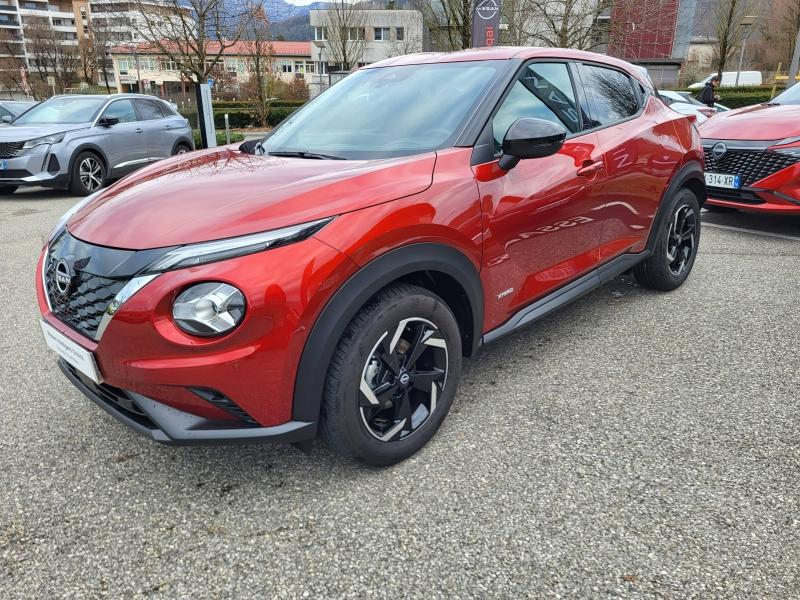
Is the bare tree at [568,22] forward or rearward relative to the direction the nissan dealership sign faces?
rearward

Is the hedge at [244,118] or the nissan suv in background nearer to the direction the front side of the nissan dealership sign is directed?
the nissan suv in background

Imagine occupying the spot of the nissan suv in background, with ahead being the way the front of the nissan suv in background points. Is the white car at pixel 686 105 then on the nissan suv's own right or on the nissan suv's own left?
on the nissan suv's own right

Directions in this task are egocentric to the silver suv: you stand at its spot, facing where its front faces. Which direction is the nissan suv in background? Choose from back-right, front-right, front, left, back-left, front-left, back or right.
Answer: left

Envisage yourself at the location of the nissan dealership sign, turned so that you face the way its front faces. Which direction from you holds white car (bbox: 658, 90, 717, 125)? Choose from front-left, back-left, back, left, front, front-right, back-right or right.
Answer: front-left

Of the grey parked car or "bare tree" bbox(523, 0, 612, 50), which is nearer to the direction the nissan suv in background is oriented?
the grey parked car

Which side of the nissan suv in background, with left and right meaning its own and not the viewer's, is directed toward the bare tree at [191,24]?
right

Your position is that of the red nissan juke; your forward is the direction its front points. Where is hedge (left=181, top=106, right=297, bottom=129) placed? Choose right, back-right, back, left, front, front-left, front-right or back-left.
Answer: back-right

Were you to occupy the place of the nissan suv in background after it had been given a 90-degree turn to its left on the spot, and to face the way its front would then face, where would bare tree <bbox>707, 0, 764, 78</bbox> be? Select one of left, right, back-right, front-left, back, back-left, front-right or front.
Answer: back-left

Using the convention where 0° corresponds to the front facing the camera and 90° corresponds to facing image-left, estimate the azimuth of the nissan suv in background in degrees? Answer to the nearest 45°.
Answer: approximately 45°
